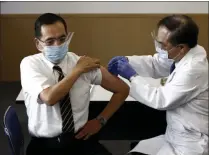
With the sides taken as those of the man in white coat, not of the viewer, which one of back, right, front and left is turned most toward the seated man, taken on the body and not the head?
front

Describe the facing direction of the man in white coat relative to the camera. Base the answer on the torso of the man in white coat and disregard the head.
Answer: to the viewer's left

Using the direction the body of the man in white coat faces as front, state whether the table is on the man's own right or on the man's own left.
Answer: on the man's own right

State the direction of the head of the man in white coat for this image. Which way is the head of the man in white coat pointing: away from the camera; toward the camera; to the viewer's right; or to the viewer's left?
to the viewer's left

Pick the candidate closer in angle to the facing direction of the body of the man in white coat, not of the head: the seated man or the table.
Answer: the seated man
